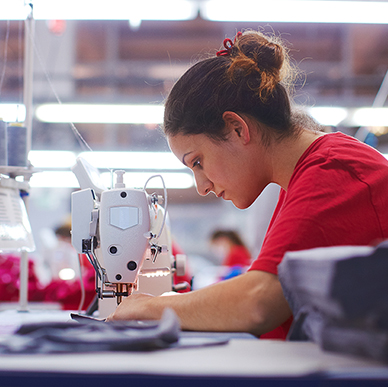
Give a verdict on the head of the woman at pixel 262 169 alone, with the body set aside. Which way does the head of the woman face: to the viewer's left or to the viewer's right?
to the viewer's left

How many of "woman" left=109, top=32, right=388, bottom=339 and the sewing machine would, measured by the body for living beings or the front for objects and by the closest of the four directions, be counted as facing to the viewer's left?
1

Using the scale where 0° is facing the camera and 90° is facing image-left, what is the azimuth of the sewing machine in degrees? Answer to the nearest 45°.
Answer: approximately 270°

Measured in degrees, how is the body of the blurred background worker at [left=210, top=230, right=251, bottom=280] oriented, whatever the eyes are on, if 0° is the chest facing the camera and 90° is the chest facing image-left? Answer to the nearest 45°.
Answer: approximately 45°

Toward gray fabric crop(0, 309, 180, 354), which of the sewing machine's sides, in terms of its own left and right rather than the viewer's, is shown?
right

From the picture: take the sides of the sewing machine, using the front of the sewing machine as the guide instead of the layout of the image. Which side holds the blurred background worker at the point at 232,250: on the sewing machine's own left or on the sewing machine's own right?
on the sewing machine's own left

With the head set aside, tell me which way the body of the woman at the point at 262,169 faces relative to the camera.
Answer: to the viewer's left

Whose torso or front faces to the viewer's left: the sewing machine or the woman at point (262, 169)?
the woman

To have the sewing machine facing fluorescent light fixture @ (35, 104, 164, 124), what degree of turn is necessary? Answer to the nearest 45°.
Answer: approximately 90° to its left
